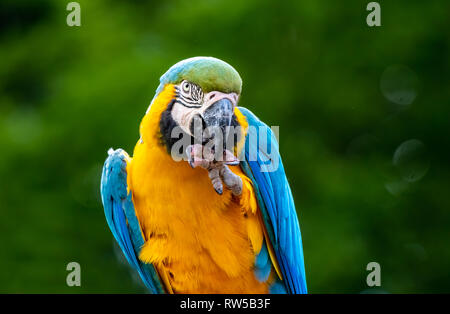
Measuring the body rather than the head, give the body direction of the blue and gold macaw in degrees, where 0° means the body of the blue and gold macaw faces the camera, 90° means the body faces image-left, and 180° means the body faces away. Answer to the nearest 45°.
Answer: approximately 0°
